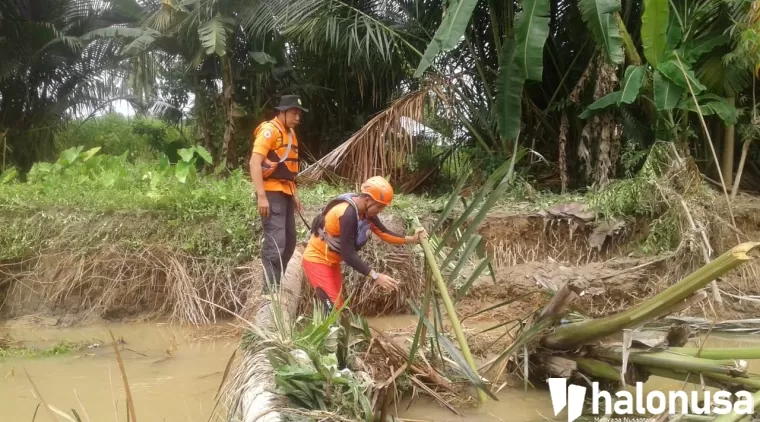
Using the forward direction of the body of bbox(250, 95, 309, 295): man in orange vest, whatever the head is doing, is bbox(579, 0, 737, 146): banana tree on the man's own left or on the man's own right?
on the man's own left

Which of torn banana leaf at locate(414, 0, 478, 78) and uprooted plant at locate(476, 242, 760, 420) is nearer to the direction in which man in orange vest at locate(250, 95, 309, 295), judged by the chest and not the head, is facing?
the uprooted plant

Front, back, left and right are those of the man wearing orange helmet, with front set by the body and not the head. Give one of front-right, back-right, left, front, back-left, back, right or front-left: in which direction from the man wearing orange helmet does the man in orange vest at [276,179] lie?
back-left

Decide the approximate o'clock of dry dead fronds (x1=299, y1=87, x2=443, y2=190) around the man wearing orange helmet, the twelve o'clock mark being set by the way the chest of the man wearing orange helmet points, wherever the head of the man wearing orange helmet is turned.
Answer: The dry dead fronds is roughly at 9 o'clock from the man wearing orange helmet.

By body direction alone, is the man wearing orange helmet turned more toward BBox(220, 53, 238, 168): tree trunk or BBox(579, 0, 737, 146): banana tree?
the banana tree

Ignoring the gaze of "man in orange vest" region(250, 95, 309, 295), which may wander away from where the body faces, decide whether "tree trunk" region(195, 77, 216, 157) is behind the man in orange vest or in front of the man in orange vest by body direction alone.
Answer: behind

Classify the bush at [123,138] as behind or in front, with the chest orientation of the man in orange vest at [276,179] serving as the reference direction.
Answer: behind

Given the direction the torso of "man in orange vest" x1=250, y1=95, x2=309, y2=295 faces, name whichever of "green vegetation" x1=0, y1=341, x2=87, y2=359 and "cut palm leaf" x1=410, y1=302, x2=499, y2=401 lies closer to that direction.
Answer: the cut palm leaf

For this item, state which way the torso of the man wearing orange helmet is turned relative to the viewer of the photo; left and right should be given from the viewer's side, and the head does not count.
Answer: facing to the right of the viewer

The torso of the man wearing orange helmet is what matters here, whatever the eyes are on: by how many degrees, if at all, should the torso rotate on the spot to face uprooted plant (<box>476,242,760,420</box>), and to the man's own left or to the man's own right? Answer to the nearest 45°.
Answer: approximately 45° to the man's own right

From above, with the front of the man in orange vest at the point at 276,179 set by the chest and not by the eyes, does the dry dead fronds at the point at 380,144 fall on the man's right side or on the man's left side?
on the man's left side

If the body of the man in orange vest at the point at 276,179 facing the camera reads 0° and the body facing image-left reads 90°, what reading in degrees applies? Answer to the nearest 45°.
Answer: approximately 315°

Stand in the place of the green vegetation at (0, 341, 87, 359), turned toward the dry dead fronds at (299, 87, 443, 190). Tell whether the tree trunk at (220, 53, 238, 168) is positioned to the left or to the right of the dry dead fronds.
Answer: left
